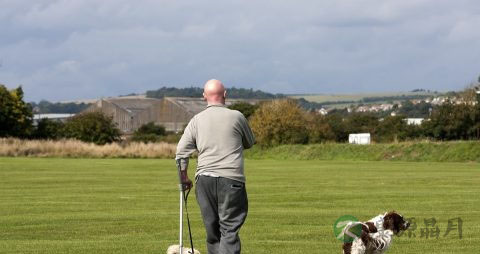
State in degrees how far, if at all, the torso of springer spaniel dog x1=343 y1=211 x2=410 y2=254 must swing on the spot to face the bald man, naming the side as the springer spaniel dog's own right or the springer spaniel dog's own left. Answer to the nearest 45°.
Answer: approximately 135° to the springer spaniel dog's own right

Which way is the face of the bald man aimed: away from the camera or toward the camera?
away from the camera

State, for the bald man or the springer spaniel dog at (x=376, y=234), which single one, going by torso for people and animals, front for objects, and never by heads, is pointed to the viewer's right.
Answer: the springer spaniel dog

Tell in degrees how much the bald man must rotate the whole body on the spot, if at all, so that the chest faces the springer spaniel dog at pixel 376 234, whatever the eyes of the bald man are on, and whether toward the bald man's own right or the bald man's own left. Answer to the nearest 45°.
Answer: approximately 90° to the bald man's own right

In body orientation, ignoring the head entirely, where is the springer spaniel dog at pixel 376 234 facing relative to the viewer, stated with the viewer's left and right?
facing to the right of the viewer

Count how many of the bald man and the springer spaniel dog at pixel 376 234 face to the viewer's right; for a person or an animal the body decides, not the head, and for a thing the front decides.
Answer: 1

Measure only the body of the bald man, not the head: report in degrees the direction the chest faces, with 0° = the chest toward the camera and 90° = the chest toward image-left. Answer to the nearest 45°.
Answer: approximately 180°

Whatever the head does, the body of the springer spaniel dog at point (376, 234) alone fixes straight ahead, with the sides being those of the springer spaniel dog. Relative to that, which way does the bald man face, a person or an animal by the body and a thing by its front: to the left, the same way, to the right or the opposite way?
to the left
